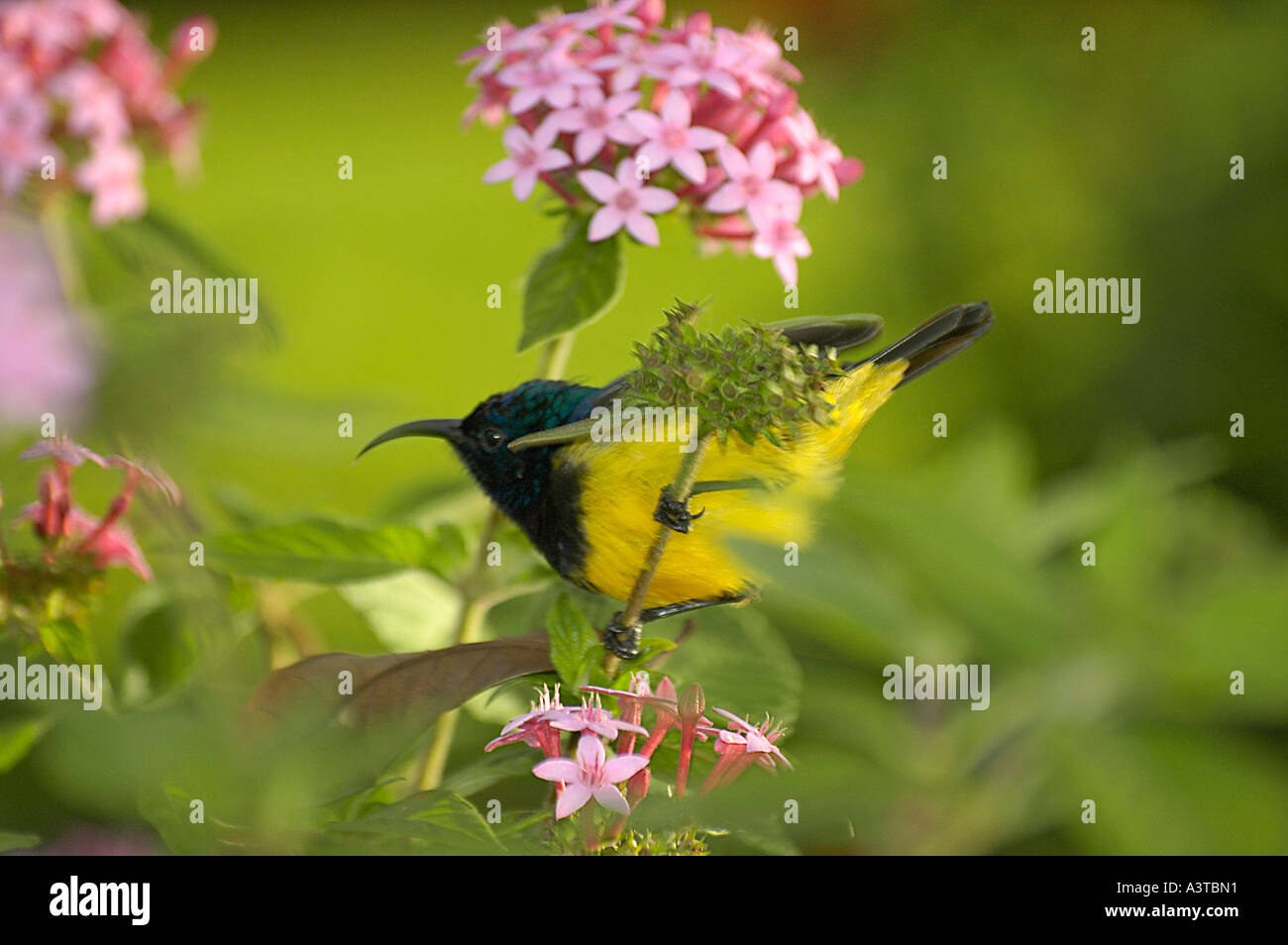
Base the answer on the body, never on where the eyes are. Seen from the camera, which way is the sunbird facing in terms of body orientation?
to the viewer's left
